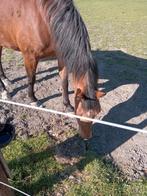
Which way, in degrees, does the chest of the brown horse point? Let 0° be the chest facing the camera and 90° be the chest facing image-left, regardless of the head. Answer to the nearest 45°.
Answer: approximately 315°

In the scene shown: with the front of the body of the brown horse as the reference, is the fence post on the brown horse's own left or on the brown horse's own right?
on the brown horse's own right
